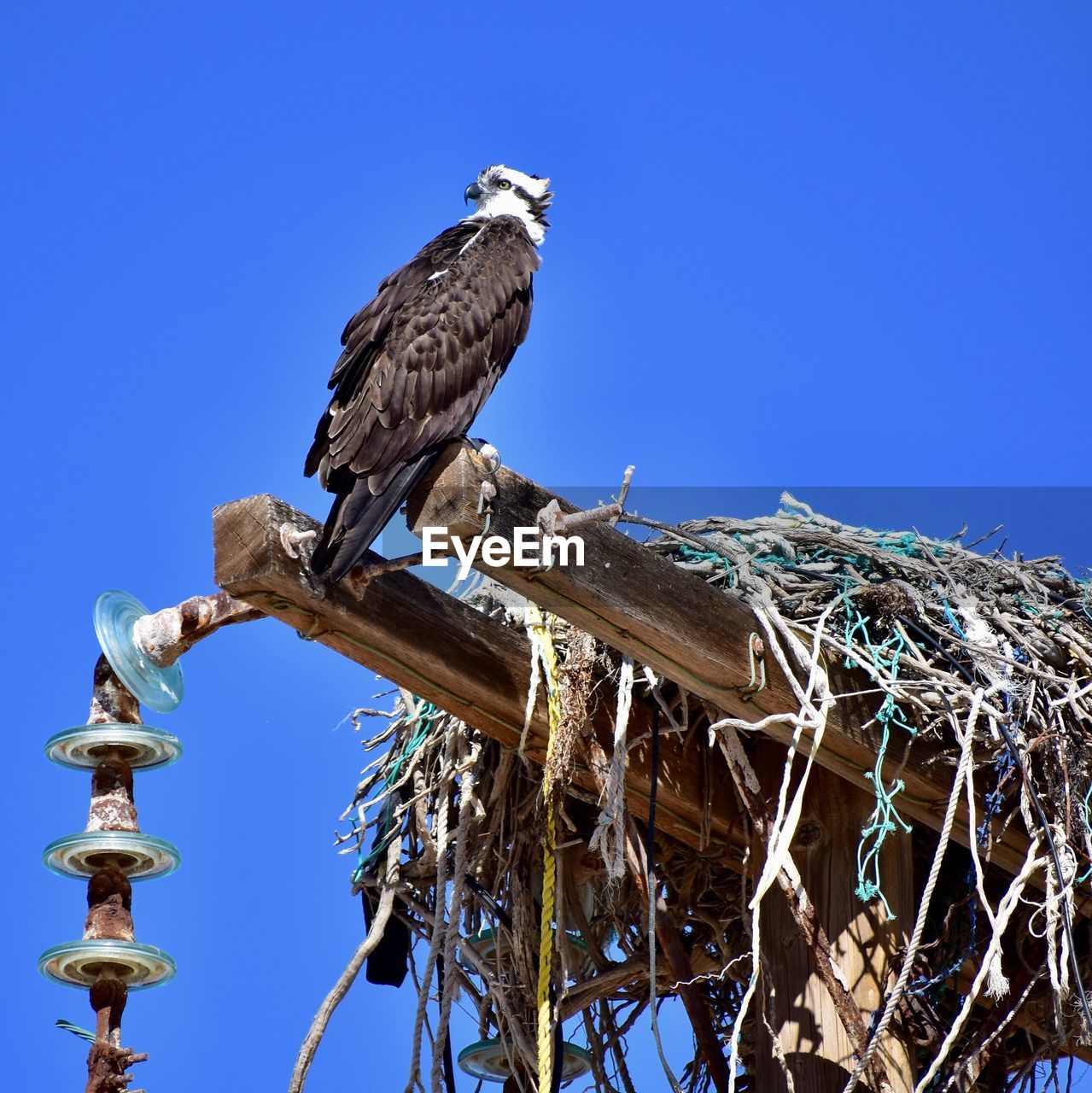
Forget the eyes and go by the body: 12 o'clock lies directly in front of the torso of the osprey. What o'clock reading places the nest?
The nest is roughly at 12 o'clock from the osprey.

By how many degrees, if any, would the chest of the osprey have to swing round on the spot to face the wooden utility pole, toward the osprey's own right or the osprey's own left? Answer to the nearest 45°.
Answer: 0° — it already faces it

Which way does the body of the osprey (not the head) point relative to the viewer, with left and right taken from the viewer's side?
facing away from the viewer and to the right of the viewer
